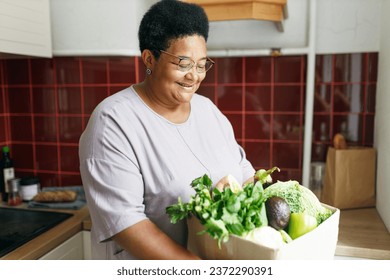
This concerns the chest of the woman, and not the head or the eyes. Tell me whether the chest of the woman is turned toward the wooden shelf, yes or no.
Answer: no

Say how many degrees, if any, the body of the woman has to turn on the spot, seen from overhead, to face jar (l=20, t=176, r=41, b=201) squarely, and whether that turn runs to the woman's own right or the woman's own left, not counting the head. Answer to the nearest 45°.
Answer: approximately 180°

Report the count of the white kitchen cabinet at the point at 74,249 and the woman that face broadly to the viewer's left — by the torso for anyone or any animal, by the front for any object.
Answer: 0

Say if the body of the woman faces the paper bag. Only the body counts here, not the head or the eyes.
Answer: no

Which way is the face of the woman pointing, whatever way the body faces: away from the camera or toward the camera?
toward the camera

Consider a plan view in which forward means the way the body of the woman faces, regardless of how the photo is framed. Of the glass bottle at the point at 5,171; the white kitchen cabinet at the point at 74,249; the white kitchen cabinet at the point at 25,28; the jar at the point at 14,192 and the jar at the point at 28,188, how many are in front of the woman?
0

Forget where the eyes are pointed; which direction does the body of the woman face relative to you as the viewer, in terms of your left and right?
facing the viewer and to the right of the viewer

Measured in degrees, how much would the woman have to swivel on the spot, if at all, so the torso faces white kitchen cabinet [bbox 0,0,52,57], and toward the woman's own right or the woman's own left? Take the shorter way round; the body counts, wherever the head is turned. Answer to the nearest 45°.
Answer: approximately 180°

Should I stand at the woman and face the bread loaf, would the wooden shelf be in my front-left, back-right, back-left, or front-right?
front-right

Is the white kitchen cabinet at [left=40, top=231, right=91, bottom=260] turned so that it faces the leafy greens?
no

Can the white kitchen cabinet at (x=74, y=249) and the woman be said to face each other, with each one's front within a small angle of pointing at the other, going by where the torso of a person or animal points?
no
